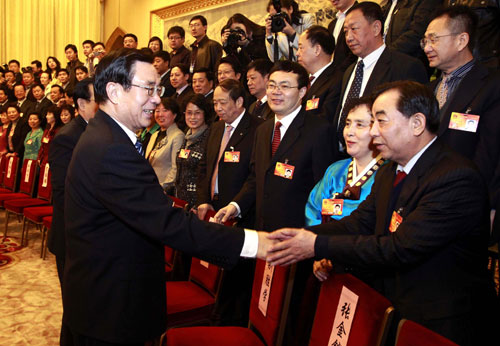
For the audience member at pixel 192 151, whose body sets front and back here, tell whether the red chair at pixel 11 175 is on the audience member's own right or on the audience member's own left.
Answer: on the audience member's own right

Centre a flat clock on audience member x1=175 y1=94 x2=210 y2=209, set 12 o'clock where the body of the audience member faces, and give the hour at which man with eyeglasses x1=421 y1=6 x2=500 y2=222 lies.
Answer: The man with eyeglasses is roughly at 9 o'clock from the audience member.

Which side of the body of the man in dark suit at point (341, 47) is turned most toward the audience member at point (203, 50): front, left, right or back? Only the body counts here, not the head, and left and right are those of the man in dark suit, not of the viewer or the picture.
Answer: right

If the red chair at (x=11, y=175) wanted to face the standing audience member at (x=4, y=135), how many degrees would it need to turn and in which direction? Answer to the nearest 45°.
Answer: approximately 135° to its right

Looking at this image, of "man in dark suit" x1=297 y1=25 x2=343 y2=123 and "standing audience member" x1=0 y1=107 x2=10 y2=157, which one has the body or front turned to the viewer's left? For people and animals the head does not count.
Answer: the man in dark suit

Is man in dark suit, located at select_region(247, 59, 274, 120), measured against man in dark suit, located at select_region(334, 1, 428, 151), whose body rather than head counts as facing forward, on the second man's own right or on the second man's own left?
on the second man's own right

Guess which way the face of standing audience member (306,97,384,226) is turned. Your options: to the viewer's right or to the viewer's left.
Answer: to the viewer's left

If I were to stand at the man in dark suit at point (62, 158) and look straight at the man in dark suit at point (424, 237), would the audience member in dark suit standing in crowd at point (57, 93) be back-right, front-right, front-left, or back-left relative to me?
back-left

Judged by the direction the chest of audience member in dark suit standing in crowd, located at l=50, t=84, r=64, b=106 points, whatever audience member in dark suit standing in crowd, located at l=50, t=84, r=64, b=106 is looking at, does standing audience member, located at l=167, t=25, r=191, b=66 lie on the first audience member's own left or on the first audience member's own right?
on the first audience member's own left
